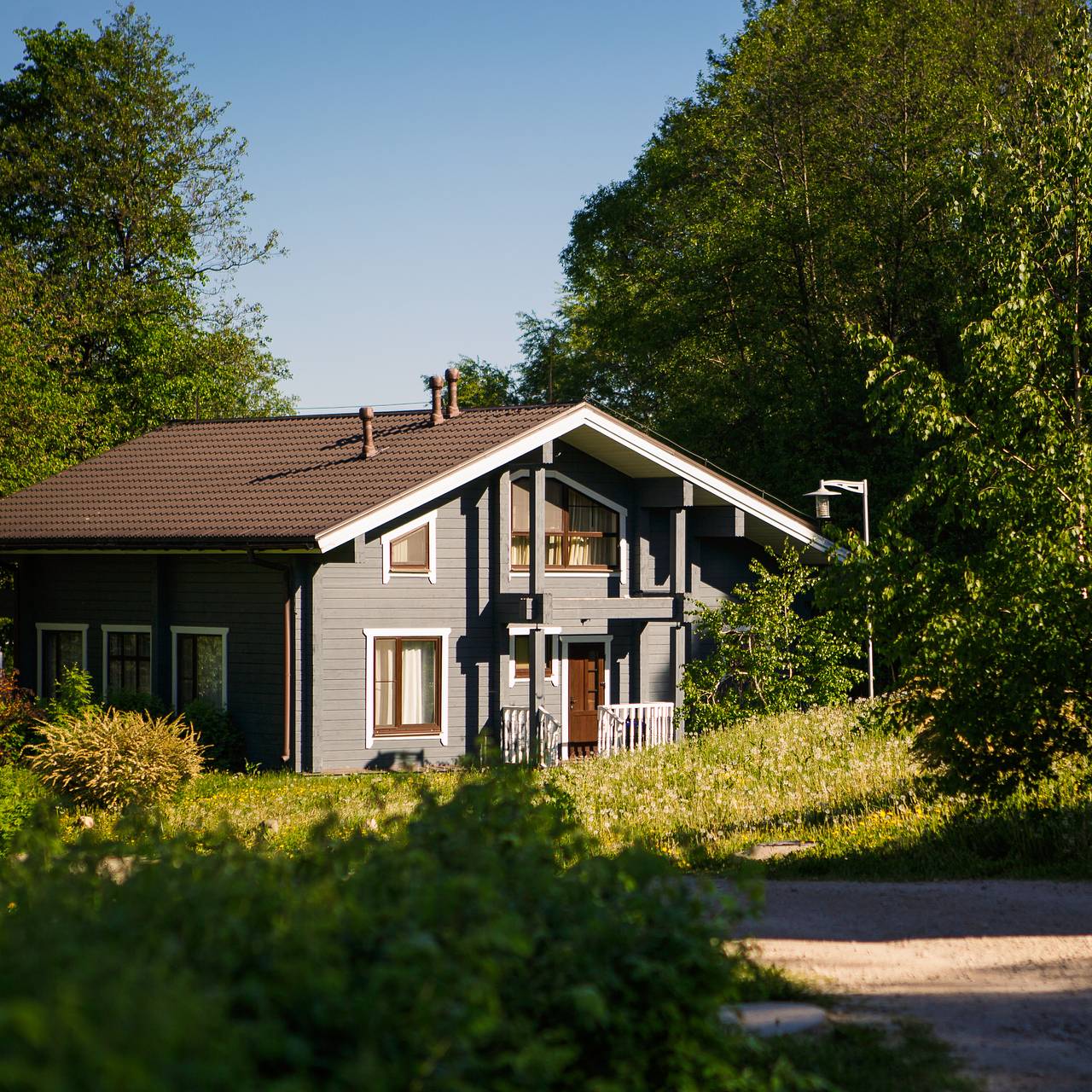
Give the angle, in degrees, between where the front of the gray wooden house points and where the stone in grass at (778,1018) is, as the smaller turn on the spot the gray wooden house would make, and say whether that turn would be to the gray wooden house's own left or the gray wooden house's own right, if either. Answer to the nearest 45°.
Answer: approximately 45° to the gray wooden house's own right

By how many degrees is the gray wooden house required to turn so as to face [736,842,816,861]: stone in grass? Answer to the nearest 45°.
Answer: approximately 45° to its right

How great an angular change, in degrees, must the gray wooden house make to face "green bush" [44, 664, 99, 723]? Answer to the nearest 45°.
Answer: approximately 90° to its right

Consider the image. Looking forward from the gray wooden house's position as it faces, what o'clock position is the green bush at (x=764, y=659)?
The green bush is roughly at 10 o'clock from the gray wooden house.

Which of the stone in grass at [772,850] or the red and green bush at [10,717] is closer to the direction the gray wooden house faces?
the stone in grass

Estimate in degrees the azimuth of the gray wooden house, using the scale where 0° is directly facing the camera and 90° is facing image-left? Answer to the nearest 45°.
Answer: approximately 315°

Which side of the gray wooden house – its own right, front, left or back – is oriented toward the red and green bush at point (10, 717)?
right
